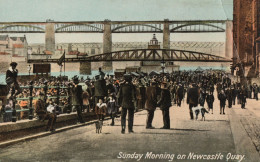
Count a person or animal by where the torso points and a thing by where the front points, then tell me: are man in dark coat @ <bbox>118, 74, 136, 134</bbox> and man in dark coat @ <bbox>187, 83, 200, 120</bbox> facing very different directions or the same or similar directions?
same or similar directions

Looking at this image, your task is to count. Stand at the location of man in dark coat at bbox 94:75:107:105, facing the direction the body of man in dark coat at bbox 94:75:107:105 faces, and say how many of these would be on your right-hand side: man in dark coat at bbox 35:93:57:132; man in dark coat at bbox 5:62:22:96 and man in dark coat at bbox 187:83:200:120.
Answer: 1

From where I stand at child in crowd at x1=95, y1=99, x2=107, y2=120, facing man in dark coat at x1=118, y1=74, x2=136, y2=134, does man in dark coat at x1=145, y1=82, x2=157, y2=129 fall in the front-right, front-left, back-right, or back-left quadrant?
front-left

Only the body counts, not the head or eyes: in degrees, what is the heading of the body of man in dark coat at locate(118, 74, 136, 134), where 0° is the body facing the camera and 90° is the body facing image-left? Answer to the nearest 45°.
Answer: approximately 180°

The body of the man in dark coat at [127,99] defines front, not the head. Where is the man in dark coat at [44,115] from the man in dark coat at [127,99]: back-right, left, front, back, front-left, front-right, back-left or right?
left
